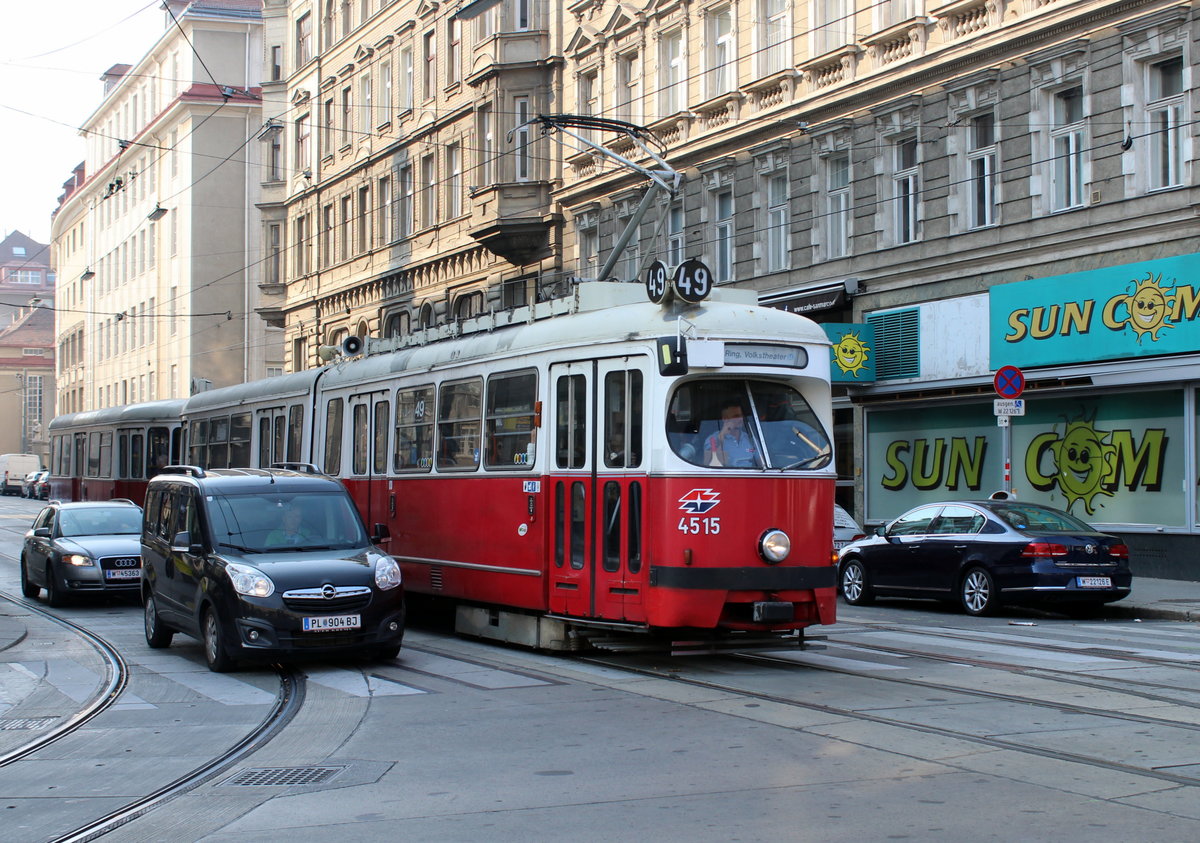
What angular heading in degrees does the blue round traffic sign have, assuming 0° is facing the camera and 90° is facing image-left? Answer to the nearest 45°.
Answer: approximately 0°

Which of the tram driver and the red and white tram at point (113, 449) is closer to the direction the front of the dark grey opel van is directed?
the tram driver

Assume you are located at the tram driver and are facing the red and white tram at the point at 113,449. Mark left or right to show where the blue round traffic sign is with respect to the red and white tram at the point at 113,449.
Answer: right

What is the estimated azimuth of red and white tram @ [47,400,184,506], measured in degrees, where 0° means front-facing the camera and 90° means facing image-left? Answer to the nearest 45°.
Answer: approximately 315°

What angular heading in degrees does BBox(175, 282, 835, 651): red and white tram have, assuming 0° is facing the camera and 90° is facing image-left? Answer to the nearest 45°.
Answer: approximately 315°

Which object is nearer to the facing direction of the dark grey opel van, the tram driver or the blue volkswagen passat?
the tram driver

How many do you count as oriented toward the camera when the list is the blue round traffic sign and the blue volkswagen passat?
1

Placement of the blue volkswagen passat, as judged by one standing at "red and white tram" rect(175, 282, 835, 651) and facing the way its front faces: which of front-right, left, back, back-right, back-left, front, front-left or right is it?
left

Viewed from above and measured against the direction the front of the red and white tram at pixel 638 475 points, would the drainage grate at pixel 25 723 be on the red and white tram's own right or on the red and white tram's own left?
on the red and white tram's own right

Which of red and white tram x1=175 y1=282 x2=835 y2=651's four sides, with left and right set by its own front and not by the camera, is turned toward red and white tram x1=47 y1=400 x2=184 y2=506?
back

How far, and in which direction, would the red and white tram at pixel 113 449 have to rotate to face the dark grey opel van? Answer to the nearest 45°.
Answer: approximately 45° to its right

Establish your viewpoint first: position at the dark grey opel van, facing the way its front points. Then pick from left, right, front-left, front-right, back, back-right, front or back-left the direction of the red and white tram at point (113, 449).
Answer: back-left
